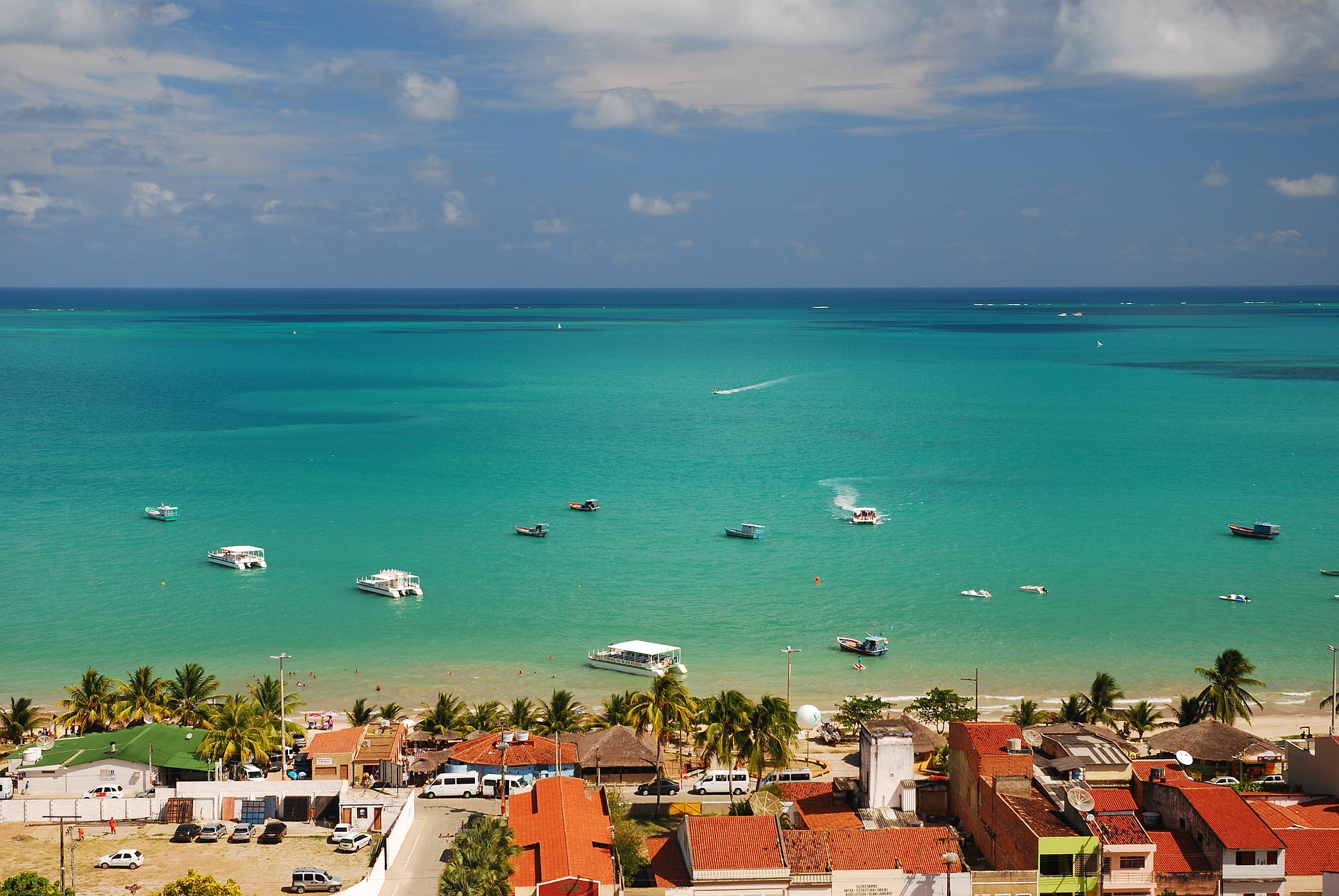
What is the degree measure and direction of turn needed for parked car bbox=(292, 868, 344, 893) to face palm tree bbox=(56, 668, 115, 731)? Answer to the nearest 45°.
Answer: approximately 135° to its left

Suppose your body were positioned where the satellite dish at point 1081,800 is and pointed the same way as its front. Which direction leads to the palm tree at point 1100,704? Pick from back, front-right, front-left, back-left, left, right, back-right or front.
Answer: back-left

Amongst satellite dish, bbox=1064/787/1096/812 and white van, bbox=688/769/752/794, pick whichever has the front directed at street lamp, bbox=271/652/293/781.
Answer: the white van

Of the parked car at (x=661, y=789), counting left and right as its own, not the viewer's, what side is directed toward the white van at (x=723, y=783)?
back

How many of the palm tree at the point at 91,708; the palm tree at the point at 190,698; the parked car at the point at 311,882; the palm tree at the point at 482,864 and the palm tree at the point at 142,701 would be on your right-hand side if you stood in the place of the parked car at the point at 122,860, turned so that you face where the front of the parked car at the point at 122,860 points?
3

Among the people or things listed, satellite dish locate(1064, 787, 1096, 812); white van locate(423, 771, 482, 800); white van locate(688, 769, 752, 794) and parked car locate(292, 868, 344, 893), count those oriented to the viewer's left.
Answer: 2

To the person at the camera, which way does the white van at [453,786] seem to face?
facing to the left of the viewer
